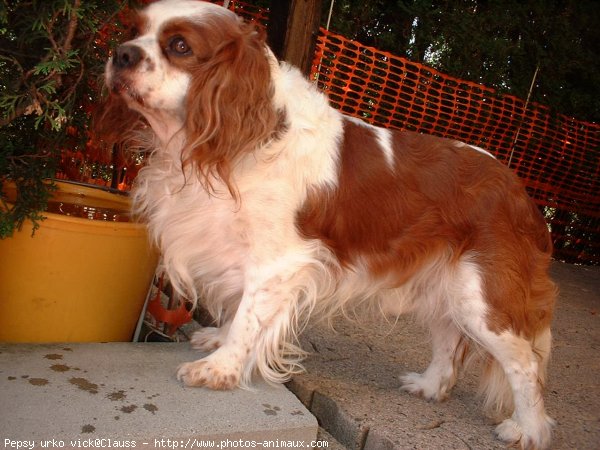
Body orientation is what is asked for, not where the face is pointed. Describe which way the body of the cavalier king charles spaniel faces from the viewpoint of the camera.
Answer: to the viewer's left

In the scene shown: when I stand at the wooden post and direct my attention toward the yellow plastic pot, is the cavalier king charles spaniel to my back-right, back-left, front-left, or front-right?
front-left

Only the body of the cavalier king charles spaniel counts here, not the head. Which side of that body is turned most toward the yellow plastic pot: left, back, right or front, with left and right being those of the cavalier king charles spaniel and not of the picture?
front

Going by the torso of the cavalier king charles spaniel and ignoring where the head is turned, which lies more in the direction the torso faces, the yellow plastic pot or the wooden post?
the yellow plastic pot

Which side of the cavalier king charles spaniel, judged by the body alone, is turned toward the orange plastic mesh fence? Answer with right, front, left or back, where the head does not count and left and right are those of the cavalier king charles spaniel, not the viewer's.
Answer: right

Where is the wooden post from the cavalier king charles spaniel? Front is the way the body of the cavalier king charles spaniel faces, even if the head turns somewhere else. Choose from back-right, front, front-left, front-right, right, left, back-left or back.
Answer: right

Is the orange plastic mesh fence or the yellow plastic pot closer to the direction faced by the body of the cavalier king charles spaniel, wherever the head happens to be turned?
the yellow plastic pot
